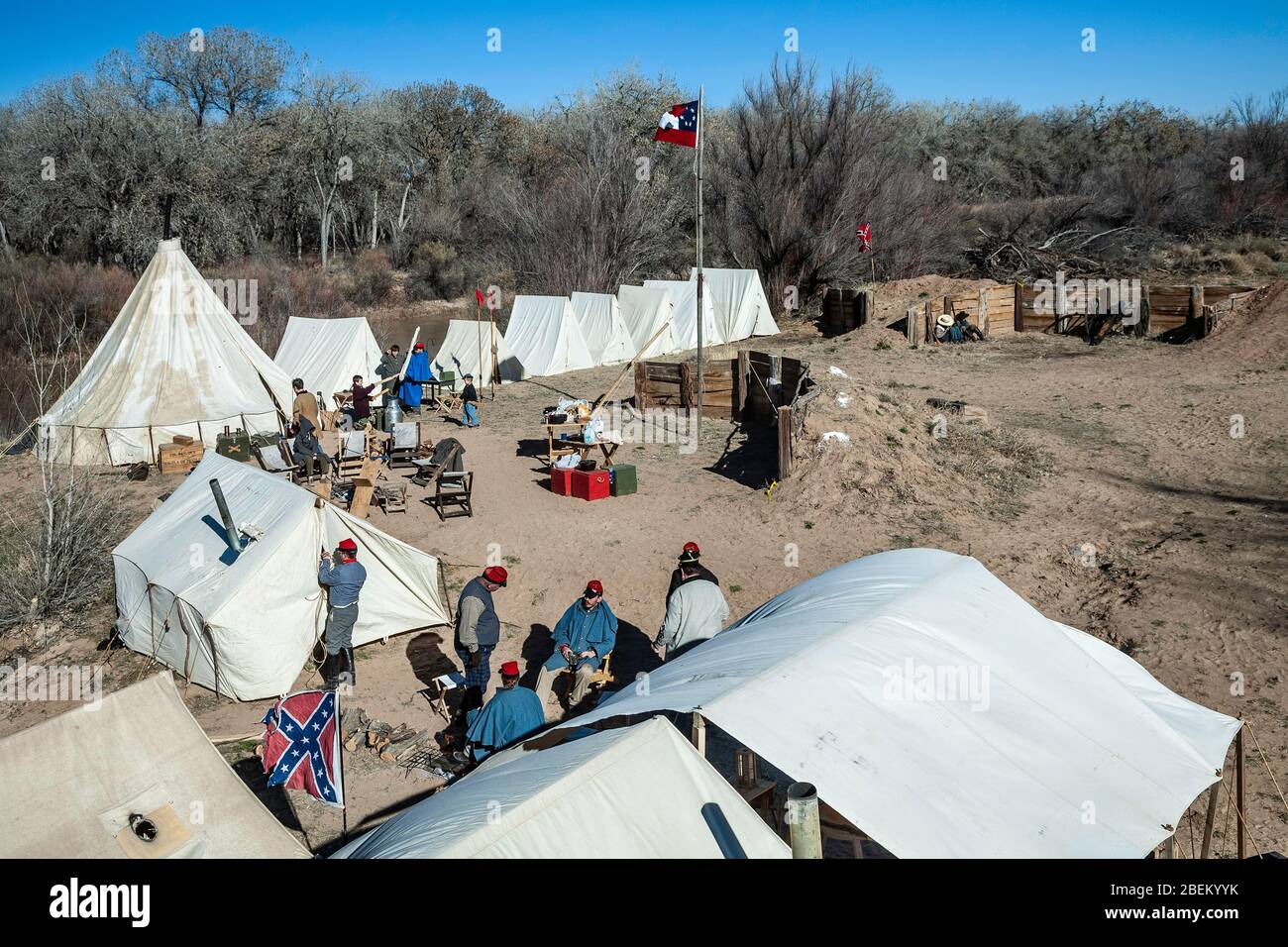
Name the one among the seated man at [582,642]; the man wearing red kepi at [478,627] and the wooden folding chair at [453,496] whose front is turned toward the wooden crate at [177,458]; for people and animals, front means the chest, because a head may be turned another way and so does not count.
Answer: the wooden folding chair

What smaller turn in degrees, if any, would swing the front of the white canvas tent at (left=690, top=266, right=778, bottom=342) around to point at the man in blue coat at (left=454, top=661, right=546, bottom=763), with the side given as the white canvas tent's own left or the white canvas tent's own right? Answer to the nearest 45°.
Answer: approximately 45° to the white canvas tent's own right

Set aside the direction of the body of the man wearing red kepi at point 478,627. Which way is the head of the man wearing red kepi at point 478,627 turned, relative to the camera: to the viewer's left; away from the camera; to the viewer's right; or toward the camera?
to the viewer's right

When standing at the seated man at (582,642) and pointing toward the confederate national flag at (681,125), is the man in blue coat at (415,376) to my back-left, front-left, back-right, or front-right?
front-left

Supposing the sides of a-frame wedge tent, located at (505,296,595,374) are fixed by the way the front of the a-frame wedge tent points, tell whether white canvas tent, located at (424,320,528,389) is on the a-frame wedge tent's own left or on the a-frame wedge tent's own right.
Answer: on the a-frame wedge tent's own right

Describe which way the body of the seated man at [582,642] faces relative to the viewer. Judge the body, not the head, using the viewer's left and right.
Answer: facing the viewer and to the left of the viewer

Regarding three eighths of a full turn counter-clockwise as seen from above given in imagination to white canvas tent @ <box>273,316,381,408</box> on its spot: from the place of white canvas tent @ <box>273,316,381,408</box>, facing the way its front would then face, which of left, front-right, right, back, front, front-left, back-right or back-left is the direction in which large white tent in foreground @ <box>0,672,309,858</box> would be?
back

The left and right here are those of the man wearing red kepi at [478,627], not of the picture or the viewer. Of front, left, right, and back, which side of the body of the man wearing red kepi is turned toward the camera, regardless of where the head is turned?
right

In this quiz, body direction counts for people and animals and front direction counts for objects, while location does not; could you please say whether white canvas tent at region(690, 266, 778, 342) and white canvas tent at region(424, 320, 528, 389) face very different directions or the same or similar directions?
same or similar directions

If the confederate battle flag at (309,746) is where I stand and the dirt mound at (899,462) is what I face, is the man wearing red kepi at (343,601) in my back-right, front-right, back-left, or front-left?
front-left

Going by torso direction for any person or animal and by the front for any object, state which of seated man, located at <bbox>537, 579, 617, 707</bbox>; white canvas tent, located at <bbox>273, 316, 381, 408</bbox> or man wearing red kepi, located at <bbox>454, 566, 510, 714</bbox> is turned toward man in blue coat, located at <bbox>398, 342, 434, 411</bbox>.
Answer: the white canvas tent

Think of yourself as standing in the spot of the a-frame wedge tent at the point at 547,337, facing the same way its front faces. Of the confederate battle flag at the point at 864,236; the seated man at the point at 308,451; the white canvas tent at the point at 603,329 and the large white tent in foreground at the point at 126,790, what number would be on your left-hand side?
2
